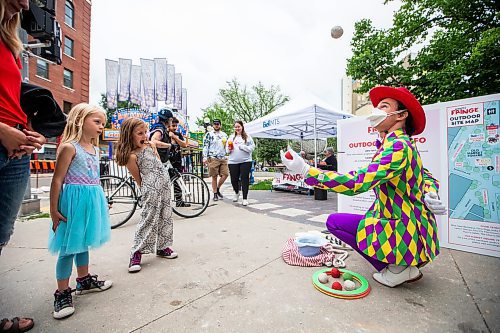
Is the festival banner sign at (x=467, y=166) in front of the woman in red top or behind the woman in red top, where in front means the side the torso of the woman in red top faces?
in front

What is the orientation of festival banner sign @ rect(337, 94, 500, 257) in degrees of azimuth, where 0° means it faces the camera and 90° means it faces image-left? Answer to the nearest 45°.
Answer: approximately 45°

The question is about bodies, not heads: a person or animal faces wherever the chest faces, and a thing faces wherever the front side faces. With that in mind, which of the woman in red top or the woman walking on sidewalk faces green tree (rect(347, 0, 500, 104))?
the woman in red top

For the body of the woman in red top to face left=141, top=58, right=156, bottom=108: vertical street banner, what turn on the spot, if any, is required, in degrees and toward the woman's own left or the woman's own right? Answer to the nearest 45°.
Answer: approximately 90° to the woman's own left

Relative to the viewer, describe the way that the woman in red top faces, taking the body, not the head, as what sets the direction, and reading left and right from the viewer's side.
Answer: facing to the right of the viewer

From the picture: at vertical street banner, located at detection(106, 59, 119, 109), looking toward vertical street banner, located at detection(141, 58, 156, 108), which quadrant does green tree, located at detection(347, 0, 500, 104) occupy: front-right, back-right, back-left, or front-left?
front-right

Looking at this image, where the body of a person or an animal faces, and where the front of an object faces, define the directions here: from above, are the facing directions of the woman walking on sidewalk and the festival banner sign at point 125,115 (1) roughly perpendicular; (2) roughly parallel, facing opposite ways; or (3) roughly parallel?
roughly parallel

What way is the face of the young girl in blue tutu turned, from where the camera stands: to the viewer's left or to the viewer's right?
to the viewer's right

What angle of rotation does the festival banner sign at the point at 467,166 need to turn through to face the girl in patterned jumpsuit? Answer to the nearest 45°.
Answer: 0° — it already faces them

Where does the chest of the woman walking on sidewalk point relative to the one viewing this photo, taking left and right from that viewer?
facing the viewer

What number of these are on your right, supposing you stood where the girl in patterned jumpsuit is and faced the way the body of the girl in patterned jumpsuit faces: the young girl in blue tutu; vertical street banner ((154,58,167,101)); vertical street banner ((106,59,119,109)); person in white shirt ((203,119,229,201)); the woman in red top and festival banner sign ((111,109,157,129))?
2

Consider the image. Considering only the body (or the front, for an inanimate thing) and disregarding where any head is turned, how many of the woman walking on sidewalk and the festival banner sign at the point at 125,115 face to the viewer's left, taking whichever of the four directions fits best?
0

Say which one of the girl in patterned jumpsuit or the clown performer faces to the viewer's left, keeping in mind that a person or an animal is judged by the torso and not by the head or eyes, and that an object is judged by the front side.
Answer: the clown performer

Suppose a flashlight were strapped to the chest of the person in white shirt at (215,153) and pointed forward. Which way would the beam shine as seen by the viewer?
toward the camera
